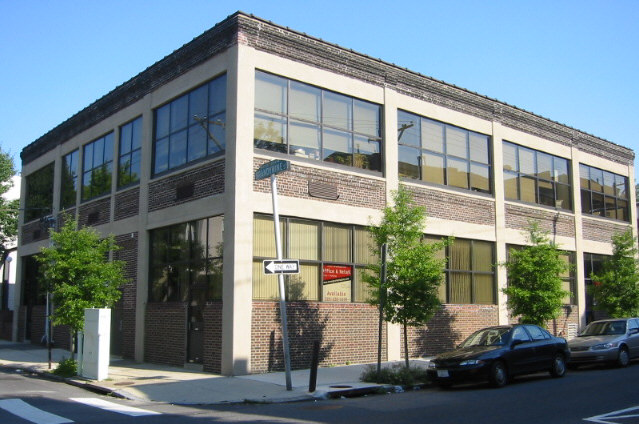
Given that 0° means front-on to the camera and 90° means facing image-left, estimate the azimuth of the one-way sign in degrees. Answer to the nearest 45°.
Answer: approximately 0°

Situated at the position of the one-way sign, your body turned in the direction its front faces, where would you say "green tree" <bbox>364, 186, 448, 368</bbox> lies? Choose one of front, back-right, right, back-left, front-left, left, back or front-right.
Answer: back-left

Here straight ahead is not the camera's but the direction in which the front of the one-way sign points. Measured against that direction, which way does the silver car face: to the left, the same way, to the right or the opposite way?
to the right

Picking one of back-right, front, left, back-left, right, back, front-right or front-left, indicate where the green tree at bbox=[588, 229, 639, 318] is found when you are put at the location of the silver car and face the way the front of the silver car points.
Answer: back-right

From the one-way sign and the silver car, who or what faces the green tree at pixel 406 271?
the silver car

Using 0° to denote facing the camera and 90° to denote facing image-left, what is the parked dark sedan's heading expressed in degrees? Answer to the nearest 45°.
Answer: approximately 45°

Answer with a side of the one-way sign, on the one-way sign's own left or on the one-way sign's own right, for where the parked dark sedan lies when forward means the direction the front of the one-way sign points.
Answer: on the one-way sign's own left

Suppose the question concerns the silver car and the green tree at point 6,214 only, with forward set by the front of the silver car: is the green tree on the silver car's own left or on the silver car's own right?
on the silver car's own right

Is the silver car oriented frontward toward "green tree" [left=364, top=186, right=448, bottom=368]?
yes

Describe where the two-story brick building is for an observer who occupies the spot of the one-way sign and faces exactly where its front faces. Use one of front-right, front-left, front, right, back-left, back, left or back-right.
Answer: back
